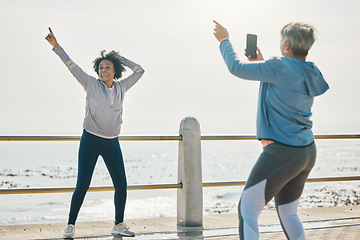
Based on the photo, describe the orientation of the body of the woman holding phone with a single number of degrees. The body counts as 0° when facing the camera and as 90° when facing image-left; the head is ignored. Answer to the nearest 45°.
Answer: approximately 135°

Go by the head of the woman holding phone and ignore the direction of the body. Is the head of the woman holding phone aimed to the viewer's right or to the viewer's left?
to the viewer's left
